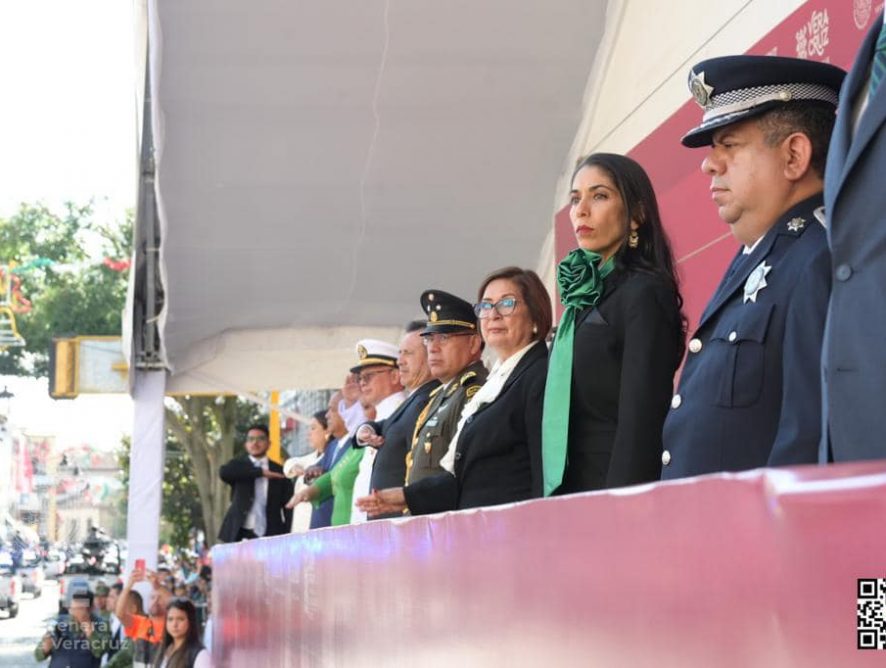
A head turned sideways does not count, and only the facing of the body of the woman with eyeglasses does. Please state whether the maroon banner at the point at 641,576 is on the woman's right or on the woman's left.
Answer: on the woman's left

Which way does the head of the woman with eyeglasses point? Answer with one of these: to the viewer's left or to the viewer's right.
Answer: to the viewer's left

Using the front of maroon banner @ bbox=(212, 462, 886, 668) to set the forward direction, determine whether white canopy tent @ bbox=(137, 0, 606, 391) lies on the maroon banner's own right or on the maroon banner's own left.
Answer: on the maroon banner's own right

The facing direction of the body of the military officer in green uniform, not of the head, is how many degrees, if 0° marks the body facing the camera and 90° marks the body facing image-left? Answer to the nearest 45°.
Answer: approximately 45°

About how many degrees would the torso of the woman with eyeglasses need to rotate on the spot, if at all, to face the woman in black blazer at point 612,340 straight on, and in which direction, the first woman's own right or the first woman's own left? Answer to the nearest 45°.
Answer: approximately 90° to the first woman's own left

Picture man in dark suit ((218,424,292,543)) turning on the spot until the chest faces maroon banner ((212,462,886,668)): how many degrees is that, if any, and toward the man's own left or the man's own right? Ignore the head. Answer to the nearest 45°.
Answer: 0° — they already face it
